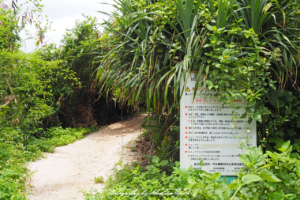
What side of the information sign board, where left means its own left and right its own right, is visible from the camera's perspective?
front
